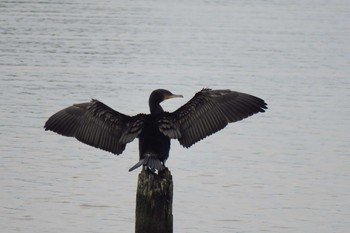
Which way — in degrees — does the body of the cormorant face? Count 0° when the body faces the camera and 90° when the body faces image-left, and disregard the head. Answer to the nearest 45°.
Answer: approximately 180°
